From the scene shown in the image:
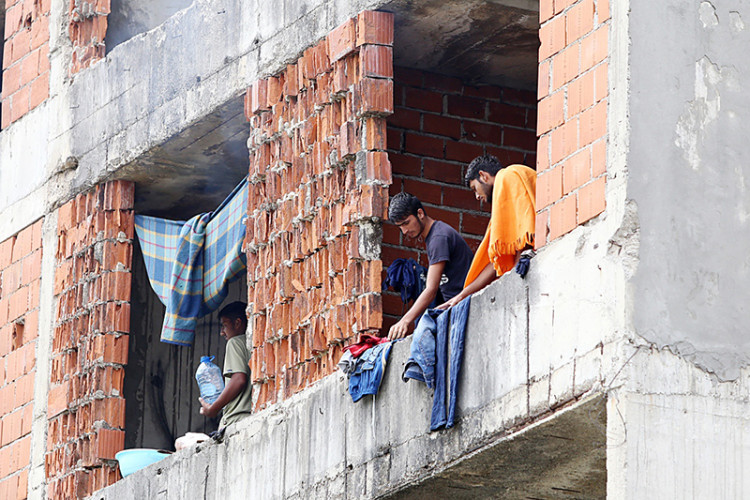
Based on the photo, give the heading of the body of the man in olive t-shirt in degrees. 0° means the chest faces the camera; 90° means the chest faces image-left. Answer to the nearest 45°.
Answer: approximately 90°

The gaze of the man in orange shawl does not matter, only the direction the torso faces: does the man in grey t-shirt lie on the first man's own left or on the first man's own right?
on the first man's own right

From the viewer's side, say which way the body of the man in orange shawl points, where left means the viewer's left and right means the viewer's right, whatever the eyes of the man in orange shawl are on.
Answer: facing to the left of the viewer

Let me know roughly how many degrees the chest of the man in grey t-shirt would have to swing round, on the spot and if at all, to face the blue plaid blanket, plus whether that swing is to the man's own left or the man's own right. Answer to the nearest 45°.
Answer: approximately 90° to the man's own right

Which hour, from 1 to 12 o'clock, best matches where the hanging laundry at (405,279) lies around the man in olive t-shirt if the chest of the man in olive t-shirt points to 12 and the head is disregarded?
The hanging laundry is roughly at 8 o'clock from the man in olive t-shirt.

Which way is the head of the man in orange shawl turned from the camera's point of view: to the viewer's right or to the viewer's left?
to the viewer's left

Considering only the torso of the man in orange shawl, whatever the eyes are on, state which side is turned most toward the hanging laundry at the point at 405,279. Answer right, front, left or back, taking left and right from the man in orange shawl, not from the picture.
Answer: right
